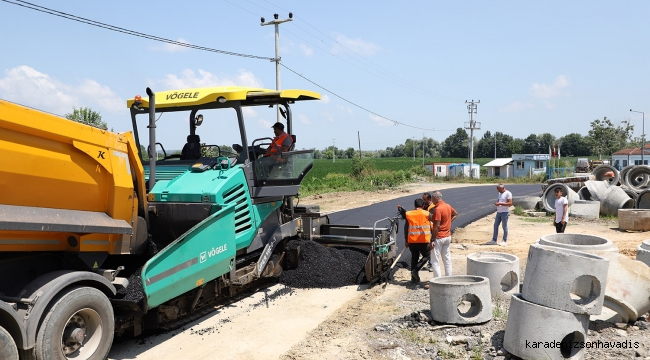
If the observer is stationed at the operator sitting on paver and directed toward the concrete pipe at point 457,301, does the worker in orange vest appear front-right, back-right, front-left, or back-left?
front-left

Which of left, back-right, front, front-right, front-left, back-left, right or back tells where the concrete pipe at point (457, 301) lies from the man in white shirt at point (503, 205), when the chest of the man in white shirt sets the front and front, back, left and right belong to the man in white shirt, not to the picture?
front-left

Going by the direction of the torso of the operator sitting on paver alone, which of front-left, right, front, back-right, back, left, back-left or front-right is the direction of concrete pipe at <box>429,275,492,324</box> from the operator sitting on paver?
left

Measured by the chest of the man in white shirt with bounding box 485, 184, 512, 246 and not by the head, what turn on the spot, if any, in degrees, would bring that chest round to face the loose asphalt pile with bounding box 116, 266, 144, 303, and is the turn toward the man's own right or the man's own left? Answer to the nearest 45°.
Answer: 0° — they already face it

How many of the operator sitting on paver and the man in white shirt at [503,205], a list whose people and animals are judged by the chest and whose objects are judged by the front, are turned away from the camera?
0

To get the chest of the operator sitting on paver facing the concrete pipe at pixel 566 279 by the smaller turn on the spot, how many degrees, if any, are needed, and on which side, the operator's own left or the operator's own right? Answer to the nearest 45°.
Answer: approximately 90° to the operator's own left

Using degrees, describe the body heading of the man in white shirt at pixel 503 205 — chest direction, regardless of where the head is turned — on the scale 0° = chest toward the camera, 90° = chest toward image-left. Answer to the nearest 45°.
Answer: approximately 45°

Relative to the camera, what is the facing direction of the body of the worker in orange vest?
away from the camera

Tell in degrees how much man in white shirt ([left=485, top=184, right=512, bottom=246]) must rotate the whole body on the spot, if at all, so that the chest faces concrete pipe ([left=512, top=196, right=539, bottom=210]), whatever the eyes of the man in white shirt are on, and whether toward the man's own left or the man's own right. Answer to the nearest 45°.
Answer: approximately 135° to the man's own right

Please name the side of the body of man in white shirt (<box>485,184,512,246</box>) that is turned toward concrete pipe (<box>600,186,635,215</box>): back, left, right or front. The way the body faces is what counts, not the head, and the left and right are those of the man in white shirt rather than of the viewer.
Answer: back

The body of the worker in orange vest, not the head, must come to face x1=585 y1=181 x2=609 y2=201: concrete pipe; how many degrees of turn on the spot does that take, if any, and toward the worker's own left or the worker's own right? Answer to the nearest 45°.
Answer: approximately 45° to the worker's own right

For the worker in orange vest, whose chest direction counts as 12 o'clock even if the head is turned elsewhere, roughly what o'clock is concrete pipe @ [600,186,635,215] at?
The concrete pipe is roughly at 1 o'clock from the worker in orange vest.

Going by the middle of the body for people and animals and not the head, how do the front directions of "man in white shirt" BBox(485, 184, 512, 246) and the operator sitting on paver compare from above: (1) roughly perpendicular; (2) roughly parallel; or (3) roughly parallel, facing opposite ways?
roughly parallel

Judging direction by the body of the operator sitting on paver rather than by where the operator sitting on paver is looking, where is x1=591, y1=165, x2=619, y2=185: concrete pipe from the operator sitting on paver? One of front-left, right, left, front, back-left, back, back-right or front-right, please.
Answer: back

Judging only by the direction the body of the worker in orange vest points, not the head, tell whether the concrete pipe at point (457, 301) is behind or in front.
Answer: behind

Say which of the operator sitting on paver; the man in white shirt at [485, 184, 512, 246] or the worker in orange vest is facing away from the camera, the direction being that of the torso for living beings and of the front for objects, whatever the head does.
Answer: the worker in orange vest

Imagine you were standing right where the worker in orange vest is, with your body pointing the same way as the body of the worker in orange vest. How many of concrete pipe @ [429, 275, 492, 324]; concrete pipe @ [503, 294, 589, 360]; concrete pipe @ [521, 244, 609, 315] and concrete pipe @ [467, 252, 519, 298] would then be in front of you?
0
